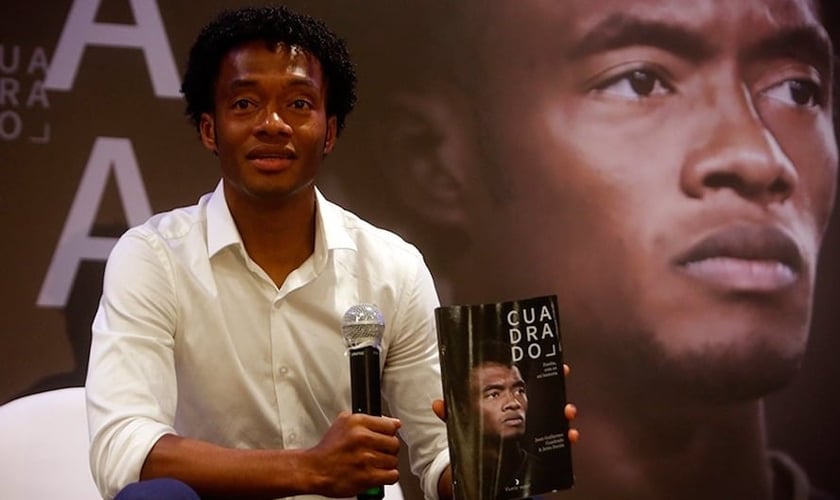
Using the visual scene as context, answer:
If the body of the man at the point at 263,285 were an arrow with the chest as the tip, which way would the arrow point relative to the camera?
toward the camera
